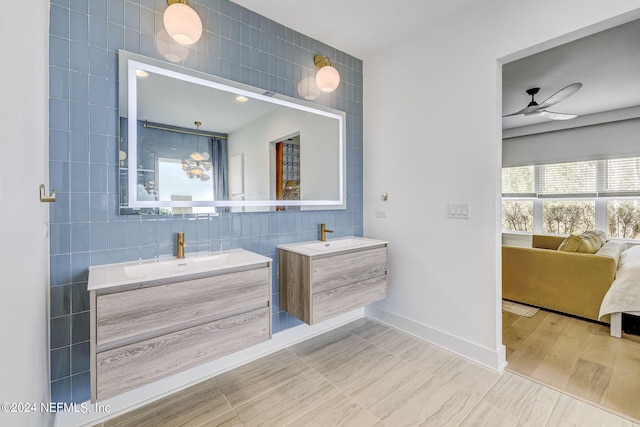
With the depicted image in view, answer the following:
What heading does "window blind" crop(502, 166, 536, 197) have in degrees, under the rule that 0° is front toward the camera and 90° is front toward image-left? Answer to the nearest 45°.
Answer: approximately 0°

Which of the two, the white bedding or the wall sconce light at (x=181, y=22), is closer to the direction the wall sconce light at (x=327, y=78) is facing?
the white bedding

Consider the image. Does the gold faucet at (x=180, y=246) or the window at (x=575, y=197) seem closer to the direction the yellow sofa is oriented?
the gold faucet

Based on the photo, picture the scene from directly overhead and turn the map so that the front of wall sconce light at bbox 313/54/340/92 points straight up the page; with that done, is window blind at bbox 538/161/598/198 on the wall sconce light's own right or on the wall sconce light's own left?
on the wall sconce light's own left
